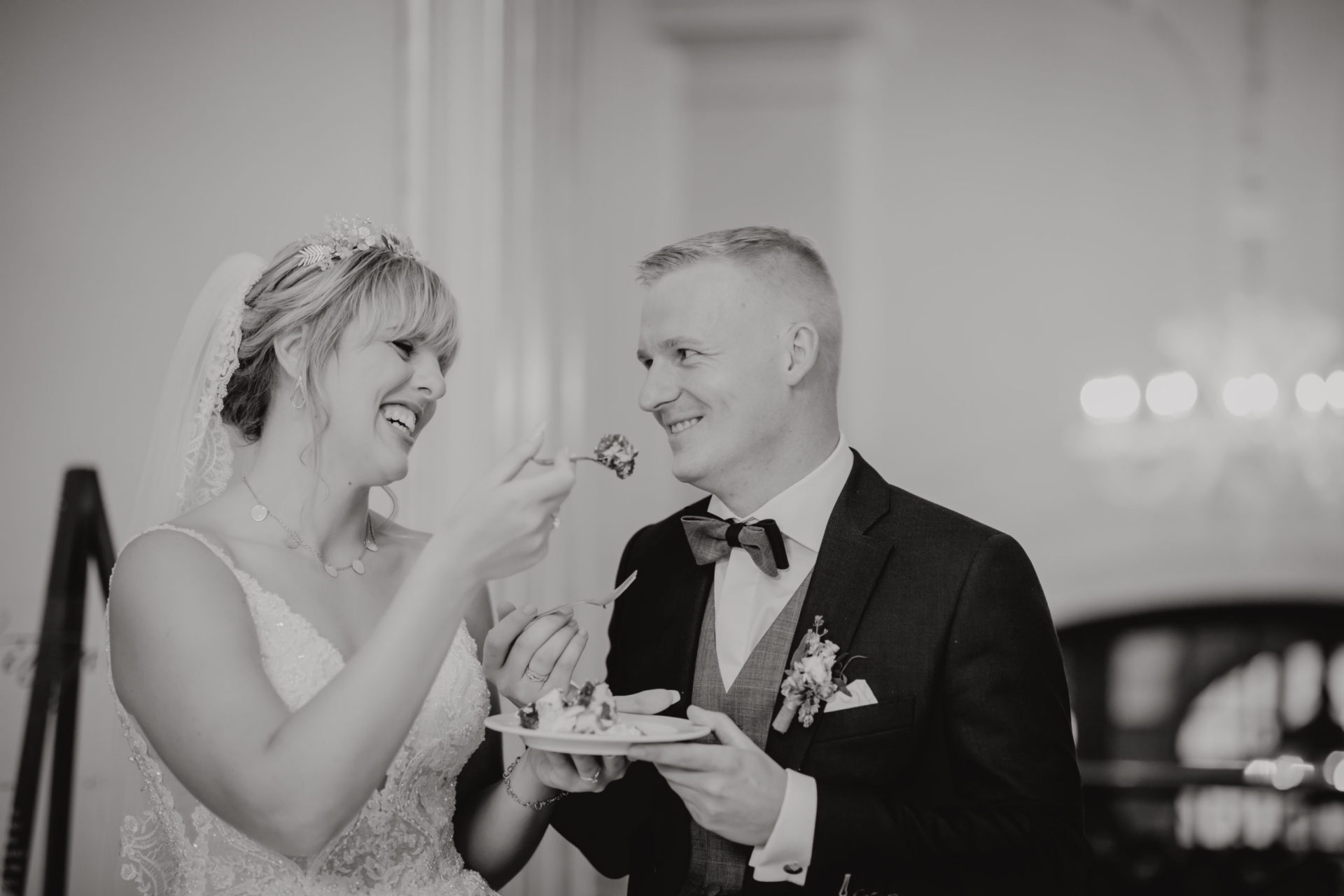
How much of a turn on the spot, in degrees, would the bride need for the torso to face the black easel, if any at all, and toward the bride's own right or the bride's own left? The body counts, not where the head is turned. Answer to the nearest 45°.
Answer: approximately 180°

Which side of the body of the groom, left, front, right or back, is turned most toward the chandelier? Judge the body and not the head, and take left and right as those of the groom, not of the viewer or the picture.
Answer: back

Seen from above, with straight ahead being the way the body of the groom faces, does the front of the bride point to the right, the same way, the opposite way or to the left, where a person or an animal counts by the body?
to the left

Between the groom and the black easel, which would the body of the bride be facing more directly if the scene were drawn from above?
the groom

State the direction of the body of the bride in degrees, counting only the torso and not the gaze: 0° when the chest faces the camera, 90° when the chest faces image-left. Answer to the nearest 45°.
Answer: approximately 315°

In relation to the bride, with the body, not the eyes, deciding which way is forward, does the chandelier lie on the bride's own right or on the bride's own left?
on the bride's own left

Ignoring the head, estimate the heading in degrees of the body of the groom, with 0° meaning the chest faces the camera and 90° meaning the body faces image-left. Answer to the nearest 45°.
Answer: approximately 45°

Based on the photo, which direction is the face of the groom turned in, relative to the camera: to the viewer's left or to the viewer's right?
to the viewer's left

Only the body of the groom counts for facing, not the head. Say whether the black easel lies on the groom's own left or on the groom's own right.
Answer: on the groom's own right

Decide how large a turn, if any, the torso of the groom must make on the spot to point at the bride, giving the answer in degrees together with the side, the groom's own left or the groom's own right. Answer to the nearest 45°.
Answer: approximately 45° to the groom's own right
